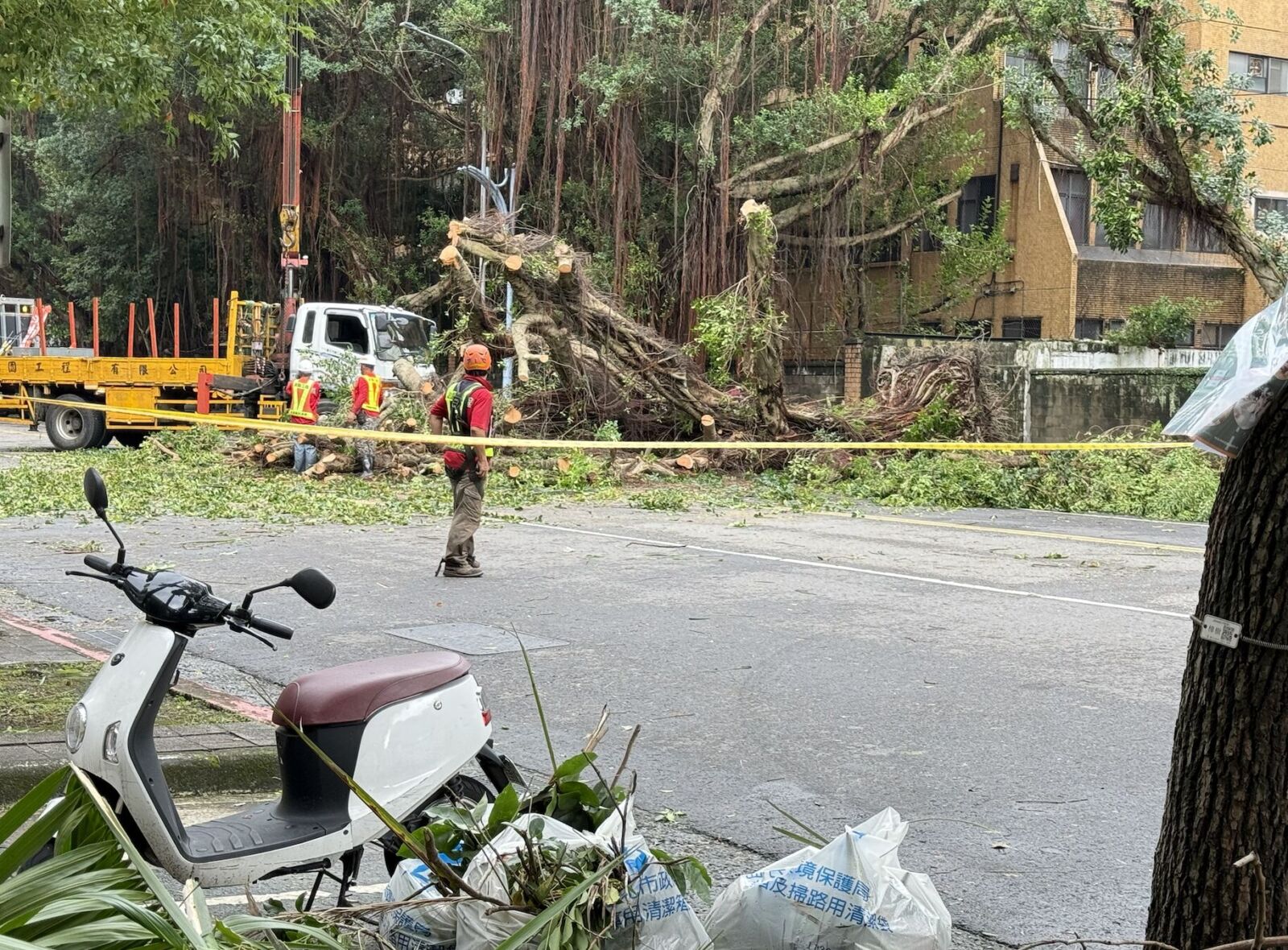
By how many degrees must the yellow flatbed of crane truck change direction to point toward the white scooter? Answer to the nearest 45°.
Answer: approximately 90° to its right

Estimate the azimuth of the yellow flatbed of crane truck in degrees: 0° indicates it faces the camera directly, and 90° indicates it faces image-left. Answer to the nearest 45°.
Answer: approximately 270°

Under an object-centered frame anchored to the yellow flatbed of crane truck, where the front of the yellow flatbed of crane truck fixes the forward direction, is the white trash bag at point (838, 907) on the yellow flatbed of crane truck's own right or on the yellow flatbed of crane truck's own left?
on the yellow flatbed of crane truck's own right

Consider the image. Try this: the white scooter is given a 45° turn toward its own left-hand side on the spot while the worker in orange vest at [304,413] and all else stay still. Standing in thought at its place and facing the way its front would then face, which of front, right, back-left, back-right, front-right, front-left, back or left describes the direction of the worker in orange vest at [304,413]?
back

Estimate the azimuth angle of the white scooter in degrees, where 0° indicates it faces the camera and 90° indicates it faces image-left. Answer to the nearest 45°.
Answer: approximately 45°

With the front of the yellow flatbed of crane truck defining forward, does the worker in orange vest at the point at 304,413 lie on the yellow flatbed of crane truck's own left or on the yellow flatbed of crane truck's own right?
on the yellow flatbed of crane truck's own right

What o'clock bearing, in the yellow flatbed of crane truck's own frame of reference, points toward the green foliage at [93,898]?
The green foliage is roughly at 3 o'clock from the yellow flatbed of crane truck.

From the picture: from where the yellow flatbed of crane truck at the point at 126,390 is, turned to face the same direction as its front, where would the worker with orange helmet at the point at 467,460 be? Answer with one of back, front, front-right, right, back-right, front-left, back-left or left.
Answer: right

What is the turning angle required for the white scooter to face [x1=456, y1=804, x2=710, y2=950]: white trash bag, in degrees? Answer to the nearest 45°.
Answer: approximately 90° to its left

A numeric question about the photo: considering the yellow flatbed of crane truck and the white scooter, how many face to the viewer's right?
1

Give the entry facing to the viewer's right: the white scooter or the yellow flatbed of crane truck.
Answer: the yellow flatbed of crane truck

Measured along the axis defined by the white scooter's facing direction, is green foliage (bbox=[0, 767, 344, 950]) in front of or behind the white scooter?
in front
